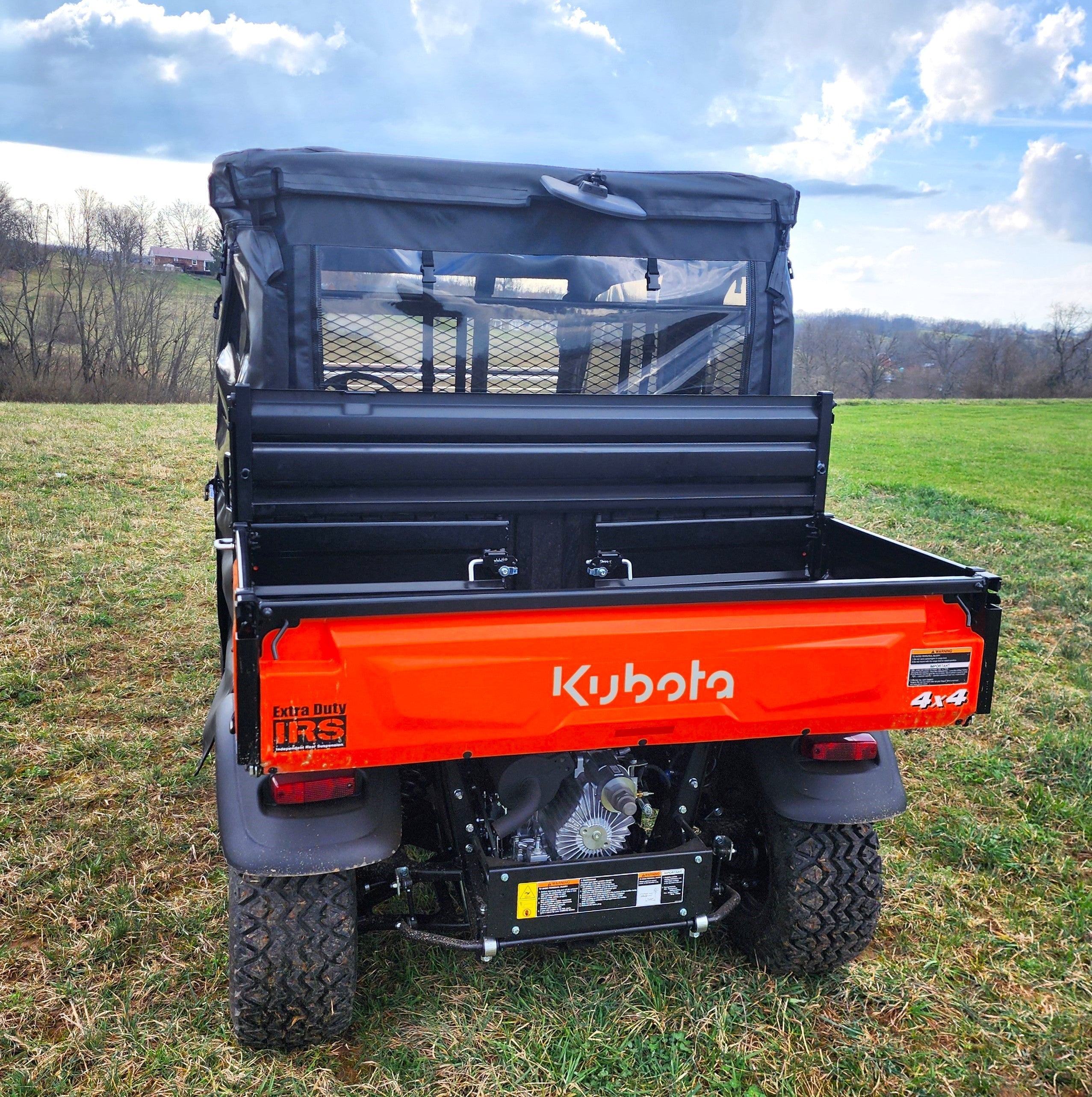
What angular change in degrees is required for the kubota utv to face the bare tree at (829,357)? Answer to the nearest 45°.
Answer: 0° — it already faces it

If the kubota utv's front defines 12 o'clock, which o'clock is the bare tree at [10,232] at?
The bare tree is roughly at 11 o'clock from the kubota utv.

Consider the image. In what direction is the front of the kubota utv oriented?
away from the camera

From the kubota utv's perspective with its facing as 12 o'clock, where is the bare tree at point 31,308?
The bare tree is roughly at 11 o'clock from the kubota utv.
